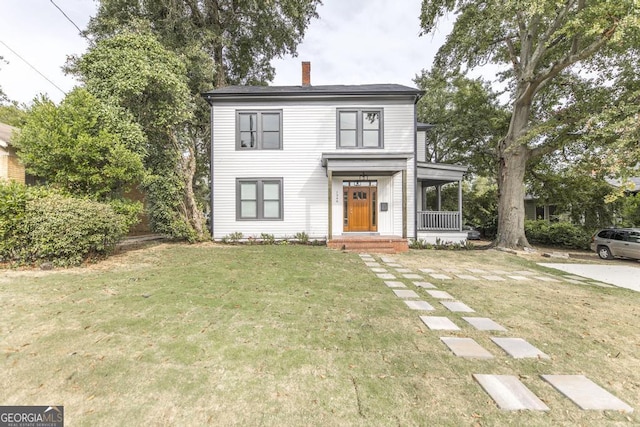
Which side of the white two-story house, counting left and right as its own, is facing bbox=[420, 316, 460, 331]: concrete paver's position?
front

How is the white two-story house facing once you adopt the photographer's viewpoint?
facing the viewer

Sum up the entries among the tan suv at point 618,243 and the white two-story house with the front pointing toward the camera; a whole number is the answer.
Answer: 1

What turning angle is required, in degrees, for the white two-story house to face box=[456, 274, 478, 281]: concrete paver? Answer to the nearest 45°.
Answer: approximately 45° to its left

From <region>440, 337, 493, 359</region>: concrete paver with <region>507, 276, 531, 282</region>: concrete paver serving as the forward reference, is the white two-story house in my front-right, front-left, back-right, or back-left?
front-left

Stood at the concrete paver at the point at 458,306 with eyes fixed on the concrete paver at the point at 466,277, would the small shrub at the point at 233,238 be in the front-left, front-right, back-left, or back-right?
front-left

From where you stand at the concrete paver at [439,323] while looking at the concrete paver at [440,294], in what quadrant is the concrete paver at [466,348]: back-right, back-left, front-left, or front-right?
back-right

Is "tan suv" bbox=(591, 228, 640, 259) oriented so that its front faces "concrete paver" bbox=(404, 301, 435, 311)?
no

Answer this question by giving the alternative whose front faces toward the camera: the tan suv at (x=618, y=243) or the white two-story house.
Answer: the white two-story house

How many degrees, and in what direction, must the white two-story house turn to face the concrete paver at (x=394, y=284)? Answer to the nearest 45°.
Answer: approximately 45° to its left

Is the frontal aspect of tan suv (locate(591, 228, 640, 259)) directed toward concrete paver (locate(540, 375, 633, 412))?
no

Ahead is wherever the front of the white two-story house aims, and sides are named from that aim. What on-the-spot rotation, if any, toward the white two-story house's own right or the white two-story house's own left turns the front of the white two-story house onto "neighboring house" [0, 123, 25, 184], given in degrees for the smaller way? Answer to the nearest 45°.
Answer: approximately 90° to the white two-story house's own right
